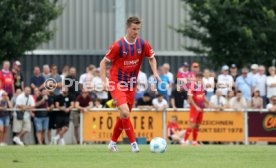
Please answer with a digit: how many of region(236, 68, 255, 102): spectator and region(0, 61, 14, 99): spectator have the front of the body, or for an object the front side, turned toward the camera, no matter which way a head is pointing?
2

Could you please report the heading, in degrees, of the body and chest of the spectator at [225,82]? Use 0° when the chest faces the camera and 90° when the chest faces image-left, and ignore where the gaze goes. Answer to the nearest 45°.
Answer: approximately 0°

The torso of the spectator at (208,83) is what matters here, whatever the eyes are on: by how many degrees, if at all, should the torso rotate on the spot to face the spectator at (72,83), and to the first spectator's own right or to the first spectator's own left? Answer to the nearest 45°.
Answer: approximately 90° to the first spectator's own right

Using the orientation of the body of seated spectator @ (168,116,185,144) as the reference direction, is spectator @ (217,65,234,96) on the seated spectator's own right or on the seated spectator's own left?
on the seated spectator's own left

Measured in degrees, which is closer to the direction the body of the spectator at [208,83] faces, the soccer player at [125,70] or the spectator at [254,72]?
the soccer player

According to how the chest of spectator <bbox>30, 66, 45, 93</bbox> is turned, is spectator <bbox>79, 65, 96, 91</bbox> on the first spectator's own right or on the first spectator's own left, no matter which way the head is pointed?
on the first spectator's own left

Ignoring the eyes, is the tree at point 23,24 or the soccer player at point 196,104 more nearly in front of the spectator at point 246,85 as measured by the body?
the soccer player
